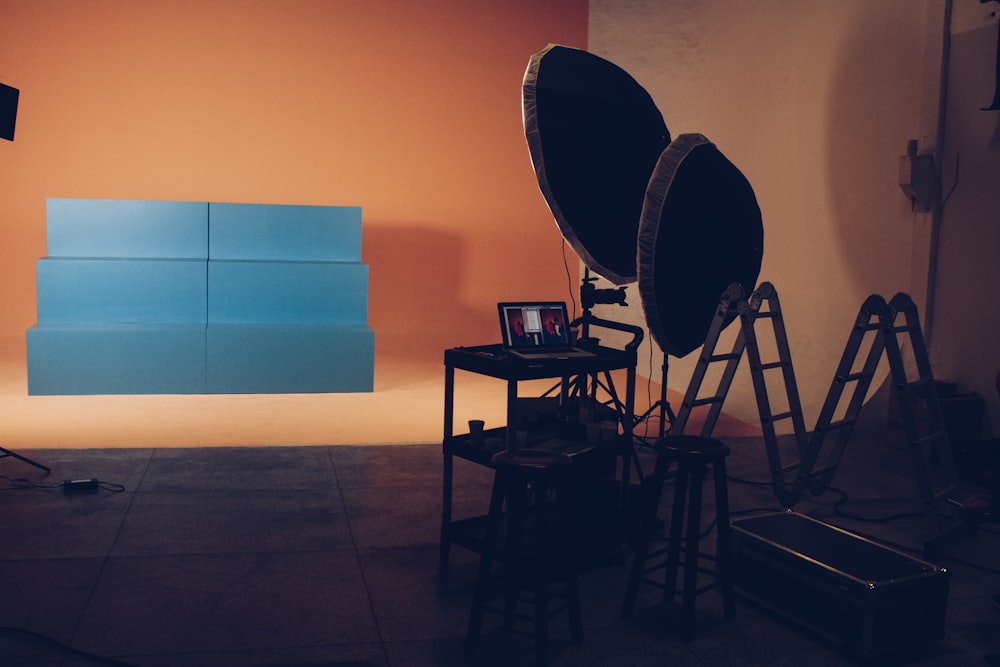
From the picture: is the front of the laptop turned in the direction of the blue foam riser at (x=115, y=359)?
no

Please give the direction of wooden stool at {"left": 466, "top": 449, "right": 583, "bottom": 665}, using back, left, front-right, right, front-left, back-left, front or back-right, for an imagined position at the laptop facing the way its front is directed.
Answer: front-right

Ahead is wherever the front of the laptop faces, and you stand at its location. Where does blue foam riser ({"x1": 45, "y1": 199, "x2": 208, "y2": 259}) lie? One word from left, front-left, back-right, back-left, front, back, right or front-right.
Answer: back

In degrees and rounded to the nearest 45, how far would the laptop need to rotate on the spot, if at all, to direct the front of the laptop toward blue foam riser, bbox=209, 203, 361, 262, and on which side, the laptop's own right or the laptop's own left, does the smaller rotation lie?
approximately 180°

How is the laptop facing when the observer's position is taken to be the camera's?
facing the viewer and to the right of the viewer

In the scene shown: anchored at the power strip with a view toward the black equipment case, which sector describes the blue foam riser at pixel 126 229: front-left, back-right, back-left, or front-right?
back-left

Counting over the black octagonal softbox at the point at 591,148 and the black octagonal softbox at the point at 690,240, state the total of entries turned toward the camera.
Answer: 0

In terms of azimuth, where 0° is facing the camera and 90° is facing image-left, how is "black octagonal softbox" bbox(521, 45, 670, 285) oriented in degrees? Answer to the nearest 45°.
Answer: approximately 135°

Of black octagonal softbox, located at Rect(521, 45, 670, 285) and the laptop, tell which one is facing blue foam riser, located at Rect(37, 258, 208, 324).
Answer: the black octagonal softbox

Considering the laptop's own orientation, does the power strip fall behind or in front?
behind

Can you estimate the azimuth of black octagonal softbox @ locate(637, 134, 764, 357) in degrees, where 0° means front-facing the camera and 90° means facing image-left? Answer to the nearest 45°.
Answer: approximately 135°

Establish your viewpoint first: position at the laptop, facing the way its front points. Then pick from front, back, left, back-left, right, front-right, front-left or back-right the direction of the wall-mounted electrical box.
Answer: left

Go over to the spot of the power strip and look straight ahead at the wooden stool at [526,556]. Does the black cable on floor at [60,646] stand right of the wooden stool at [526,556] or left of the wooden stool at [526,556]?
right

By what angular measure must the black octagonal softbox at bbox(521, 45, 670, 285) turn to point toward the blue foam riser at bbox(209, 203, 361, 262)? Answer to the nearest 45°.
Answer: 0° — it already faces it

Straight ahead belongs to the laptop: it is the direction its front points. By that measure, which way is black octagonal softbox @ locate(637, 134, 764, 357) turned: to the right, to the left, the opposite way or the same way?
the opposite way
